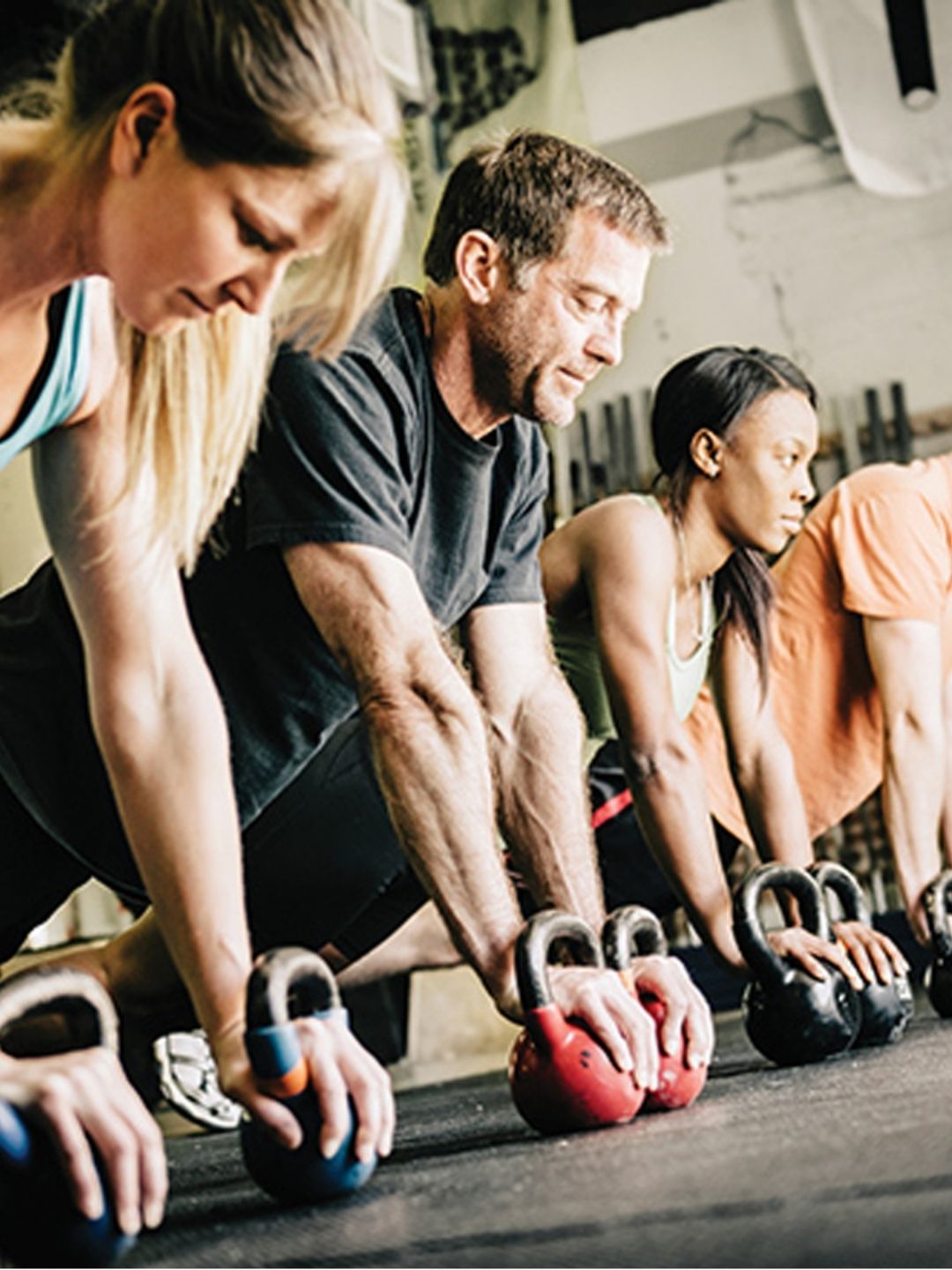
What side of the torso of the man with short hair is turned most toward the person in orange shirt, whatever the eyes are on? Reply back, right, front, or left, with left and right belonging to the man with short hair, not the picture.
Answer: left

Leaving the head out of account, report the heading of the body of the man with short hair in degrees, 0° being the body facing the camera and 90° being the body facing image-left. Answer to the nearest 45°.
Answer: approximately 315°

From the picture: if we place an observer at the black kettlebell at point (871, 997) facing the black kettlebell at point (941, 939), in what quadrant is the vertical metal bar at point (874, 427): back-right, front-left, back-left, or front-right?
front-left

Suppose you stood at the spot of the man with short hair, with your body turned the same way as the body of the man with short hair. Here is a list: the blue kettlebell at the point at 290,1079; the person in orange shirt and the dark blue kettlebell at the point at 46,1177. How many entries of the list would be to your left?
1
